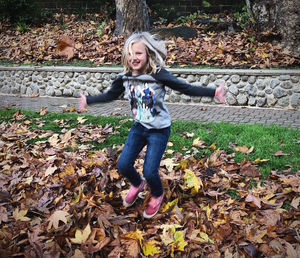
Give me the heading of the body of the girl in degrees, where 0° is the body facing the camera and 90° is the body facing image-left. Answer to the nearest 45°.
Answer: approximately 45°

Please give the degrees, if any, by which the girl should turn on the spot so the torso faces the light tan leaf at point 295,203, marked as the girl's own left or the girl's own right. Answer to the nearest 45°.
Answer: approximately 135° to the girl's own left

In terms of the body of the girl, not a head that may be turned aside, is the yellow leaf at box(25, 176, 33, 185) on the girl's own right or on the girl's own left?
on the girl's own right

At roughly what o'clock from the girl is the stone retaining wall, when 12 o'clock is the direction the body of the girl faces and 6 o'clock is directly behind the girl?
The stone retaining wall is roughly at 5 o'clock from the girl.

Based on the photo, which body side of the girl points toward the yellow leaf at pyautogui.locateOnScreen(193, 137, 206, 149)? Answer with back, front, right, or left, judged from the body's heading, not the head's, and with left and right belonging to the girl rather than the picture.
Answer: back

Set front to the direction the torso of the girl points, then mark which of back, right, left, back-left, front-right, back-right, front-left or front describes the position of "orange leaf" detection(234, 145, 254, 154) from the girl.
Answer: back
